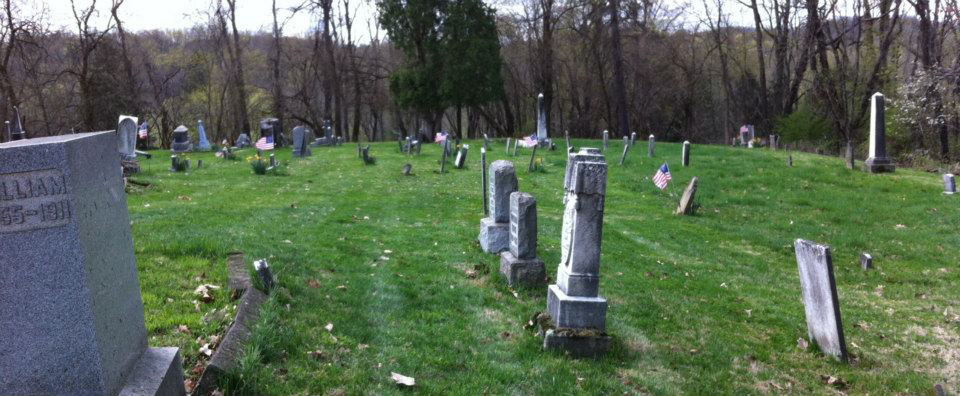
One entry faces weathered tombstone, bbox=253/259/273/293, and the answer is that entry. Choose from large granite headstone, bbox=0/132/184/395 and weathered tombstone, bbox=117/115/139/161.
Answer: weathered tombstone, bbox=117/115/139/161

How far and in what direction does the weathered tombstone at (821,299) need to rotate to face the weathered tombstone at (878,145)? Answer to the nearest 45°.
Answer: approximately 135° to its right

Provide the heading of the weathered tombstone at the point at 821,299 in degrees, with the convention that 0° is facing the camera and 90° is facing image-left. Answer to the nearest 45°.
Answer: approximately 45°

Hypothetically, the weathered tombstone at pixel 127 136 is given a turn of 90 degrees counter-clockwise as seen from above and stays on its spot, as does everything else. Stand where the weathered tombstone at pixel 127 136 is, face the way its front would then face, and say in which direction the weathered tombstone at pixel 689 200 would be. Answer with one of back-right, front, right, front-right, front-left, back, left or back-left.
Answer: front-right

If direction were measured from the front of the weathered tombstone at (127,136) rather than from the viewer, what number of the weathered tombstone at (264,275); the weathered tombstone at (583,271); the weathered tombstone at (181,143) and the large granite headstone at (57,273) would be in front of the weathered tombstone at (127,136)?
3

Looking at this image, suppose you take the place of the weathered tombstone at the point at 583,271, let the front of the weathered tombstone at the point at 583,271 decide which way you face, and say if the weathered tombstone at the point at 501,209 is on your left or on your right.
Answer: on your right

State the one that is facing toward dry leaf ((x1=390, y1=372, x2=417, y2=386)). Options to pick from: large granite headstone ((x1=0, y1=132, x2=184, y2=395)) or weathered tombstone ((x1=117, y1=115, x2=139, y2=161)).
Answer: the weathered tombstone

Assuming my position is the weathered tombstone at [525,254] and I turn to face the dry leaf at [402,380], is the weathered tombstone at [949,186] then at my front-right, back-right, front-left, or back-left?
back-left

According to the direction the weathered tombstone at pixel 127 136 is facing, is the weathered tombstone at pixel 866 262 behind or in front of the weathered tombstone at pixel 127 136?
in front

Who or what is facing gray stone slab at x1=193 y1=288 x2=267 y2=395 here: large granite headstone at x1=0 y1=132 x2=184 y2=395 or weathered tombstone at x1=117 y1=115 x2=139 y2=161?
the weathered tombstone
